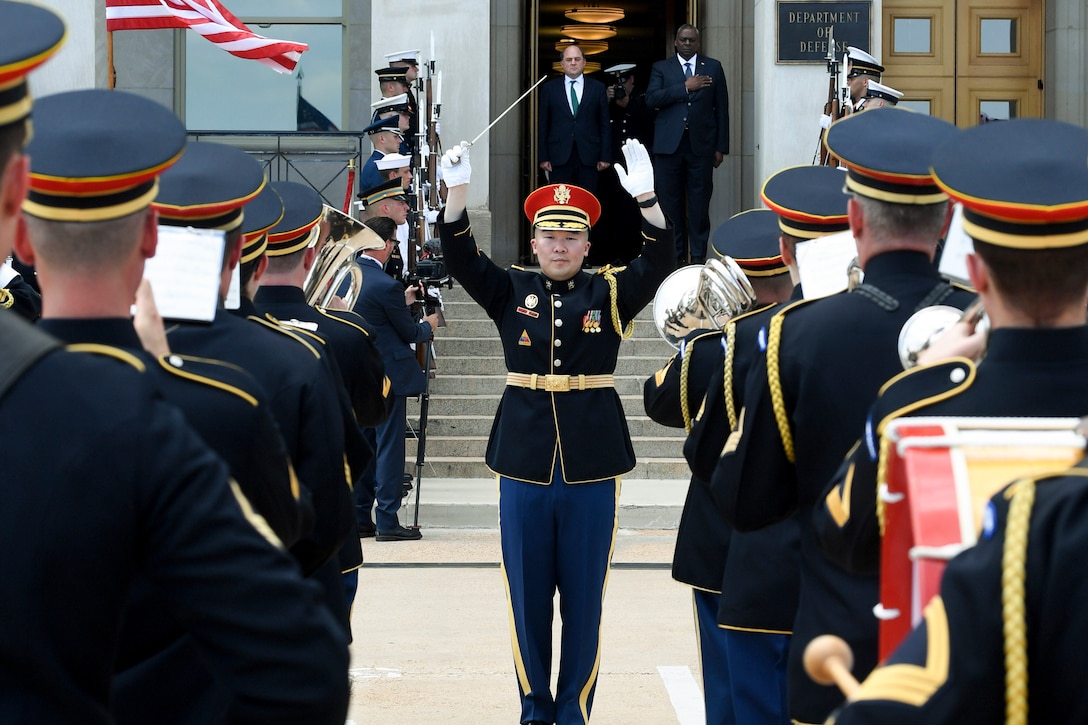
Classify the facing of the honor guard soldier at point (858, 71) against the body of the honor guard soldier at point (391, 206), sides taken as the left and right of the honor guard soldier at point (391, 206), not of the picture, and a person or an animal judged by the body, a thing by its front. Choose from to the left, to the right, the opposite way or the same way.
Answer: the opposite way

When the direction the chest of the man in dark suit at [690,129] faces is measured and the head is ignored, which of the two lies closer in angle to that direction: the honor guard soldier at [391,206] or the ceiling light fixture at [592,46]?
the honor guard soldier

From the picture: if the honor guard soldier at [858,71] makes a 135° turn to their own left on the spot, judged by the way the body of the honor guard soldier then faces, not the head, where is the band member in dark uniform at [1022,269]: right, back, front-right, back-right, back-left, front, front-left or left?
front-right

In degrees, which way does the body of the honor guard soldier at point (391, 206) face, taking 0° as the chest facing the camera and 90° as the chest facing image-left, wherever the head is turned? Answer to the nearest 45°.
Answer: approximately 270°

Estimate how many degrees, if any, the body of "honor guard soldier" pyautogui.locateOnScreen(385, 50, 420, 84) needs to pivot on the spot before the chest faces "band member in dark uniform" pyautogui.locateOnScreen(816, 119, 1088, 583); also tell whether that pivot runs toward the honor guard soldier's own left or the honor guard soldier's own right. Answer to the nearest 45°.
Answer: approximately 90° to the honor guard soldier's own right

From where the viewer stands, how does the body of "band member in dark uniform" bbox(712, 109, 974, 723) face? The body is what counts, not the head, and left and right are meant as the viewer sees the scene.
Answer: facing away from the viewer

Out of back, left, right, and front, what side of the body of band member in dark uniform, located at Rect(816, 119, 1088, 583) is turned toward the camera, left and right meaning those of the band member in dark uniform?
back

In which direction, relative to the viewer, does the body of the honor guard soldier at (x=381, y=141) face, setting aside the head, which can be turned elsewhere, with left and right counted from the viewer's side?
facing to the right of the viewer

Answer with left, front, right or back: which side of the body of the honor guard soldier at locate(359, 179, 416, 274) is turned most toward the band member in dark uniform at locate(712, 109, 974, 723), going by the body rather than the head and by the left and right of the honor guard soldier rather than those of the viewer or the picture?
right

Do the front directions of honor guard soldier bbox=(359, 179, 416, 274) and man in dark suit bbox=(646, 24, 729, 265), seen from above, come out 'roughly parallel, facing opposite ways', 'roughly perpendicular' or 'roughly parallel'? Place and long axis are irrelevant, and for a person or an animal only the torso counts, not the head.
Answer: roughly perpendicular
